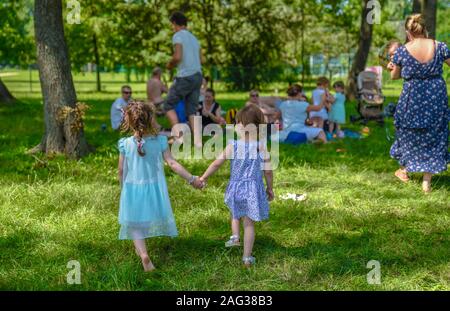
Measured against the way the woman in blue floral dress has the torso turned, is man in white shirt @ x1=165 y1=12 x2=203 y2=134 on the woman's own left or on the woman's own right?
on the woman's own left

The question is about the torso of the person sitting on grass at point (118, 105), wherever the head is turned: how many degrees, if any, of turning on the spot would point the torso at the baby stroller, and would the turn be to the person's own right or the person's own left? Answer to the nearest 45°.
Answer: approximately 45° to the person's own left

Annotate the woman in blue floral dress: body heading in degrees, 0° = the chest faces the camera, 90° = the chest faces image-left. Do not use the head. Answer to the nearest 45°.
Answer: approximately 180°

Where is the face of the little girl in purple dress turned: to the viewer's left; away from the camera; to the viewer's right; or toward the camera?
away from the camera

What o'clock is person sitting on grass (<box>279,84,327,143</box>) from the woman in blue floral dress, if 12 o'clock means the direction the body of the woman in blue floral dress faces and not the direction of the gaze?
The person sitting on grass is roughly at 11 o'clock from the woman in blue floral dress.

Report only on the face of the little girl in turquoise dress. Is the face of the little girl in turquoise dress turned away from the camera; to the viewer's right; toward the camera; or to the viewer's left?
away from the camera

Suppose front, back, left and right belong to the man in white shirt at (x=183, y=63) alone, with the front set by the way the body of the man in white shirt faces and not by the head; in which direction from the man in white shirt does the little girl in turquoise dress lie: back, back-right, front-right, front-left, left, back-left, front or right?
back-left

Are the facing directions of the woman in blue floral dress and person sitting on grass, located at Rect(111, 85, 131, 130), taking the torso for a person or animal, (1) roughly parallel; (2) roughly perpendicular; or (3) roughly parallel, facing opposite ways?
roughly perpendicular

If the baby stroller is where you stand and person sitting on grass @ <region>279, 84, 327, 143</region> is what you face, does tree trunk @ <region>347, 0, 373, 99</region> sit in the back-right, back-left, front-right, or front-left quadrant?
back-right

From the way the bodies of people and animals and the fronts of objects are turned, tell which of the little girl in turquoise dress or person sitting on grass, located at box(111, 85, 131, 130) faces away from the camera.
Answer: the little girl in turquoise dress

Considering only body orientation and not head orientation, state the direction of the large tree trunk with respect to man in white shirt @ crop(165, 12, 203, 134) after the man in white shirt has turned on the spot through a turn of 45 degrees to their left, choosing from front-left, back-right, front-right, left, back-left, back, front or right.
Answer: front-left

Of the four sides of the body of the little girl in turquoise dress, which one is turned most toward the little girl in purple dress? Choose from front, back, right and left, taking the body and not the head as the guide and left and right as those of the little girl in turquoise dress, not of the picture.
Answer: right

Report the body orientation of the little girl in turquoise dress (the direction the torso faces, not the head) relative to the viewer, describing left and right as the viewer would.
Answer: facing away from the viewer
